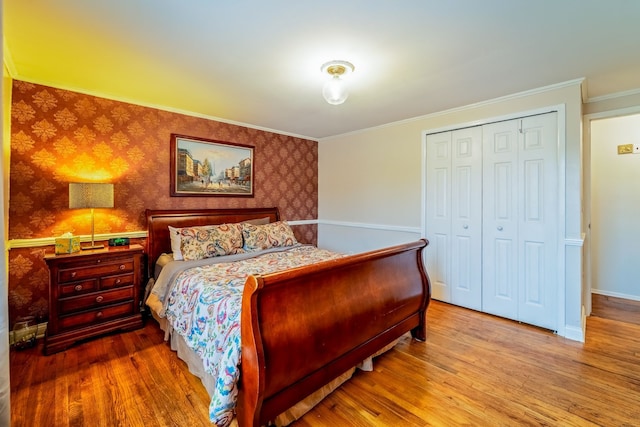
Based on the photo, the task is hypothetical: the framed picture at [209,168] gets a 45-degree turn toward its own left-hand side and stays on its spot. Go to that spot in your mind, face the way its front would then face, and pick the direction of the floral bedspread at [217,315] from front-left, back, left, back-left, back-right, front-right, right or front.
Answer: right

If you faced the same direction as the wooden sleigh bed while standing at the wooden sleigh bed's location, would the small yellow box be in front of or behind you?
behind

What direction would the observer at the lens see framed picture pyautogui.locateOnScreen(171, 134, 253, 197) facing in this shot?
facing the viewer and to the right of the viewer

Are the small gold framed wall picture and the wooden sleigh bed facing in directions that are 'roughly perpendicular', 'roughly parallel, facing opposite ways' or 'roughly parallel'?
roughly perpendicular

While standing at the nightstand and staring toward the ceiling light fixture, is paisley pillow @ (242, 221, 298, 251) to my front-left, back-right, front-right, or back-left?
front-left

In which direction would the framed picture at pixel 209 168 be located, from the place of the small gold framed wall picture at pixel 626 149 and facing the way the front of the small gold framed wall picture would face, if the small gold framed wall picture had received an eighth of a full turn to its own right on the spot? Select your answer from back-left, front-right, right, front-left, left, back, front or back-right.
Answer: front

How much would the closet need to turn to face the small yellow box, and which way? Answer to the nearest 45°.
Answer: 0° — it already faces it

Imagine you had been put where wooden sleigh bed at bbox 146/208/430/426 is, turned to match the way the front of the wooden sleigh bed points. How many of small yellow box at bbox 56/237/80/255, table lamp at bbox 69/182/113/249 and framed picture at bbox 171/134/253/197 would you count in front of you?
0

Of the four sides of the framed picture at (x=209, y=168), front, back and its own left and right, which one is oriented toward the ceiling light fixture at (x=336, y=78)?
front

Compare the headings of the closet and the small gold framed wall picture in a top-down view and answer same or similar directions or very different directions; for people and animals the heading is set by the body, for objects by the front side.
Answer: same or similar directions

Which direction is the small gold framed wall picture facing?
toward the camera

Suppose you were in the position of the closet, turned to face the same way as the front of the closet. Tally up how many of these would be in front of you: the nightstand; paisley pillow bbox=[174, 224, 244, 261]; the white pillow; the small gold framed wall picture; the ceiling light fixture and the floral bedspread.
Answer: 5

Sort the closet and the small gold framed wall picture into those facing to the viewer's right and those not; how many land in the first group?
0

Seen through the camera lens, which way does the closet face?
facing the viewer and to the left of the viewer

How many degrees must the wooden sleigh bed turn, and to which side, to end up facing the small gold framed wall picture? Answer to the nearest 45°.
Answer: approximately 45° to its left
